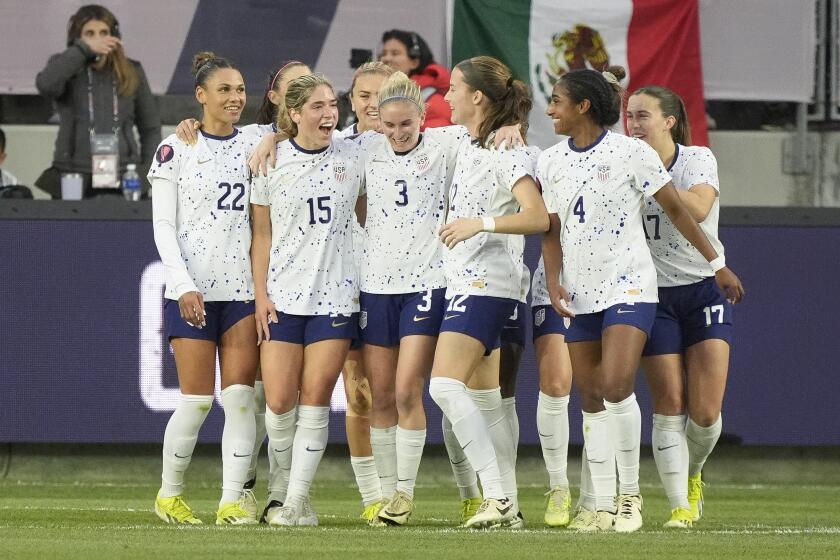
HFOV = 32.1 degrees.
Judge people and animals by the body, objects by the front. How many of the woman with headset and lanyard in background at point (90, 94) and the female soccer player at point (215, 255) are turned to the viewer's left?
0

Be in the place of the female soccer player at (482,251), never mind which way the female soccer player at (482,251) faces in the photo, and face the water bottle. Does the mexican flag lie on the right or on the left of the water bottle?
right

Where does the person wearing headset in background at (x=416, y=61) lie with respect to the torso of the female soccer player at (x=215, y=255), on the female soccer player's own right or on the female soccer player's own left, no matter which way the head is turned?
on the female soccer player's own left

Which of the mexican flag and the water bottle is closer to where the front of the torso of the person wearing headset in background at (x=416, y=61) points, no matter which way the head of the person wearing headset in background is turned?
the water bottle

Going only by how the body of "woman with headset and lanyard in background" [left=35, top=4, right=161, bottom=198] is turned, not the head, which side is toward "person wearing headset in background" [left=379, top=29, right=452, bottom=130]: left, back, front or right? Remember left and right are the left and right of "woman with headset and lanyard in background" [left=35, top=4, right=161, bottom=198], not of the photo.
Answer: left

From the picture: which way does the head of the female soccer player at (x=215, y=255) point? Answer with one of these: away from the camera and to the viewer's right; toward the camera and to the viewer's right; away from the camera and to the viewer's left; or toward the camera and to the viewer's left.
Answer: toward the camera and to the viewer's right

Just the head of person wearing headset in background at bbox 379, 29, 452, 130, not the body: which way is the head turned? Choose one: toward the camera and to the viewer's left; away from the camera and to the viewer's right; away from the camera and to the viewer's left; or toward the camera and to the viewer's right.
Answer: toward the camera and to the viewer's left

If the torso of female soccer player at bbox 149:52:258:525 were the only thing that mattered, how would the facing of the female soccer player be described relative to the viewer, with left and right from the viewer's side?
facing the viewer and to the right of the viewer

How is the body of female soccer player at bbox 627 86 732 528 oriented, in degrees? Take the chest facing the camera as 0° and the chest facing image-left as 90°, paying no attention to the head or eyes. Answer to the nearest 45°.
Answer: approximately 45°

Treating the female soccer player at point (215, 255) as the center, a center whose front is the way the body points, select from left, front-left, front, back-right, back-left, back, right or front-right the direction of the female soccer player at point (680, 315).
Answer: front-left

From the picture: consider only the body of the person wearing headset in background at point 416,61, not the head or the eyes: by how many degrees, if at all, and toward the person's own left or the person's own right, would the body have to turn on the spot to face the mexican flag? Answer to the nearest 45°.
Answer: approximately 180°

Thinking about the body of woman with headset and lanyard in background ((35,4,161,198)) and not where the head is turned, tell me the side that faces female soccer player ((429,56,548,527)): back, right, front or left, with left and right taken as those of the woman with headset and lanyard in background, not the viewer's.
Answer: front

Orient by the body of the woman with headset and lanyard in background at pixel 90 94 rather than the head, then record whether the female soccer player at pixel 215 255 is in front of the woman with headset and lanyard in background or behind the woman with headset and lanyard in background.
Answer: in front

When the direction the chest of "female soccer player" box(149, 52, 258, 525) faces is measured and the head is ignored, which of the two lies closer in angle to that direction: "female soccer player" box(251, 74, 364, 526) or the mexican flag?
the female soccer player

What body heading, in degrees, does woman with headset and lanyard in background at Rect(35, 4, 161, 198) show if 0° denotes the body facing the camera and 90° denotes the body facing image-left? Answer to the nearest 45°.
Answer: approximately 0°
